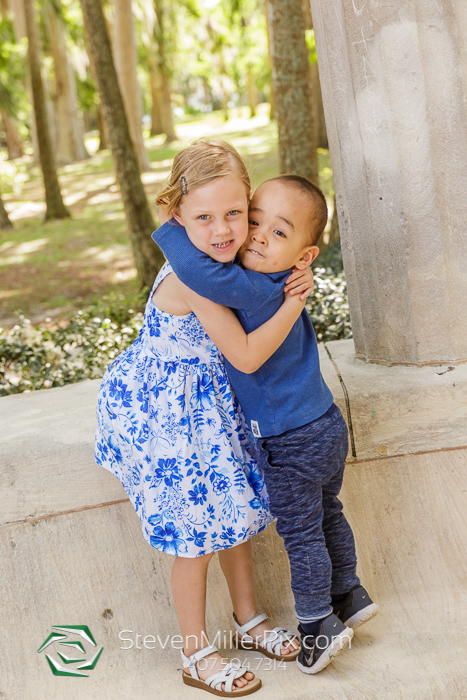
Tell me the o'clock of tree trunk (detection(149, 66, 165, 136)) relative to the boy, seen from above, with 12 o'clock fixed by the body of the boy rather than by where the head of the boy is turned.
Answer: The tree trunk is roughly at 3 o'clock from the boy.

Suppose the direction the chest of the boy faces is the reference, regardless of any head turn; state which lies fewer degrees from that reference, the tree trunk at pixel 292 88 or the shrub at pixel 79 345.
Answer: the shrub

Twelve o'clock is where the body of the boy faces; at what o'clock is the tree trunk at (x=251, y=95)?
The tree trunk is roughly at 3 o'clock from the boy.

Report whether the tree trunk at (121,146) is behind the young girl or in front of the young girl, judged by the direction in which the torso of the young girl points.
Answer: behind

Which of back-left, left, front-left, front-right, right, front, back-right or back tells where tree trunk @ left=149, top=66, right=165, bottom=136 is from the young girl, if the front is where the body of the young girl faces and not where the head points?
back-left

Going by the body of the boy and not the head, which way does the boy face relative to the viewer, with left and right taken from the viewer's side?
facing to the left of the viewer

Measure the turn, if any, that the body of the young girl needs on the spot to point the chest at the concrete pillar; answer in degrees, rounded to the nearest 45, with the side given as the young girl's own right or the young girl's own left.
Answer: approximately 90° to the young girl's own left

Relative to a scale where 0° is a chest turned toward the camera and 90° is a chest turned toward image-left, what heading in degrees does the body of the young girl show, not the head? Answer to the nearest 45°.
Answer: approximately 315°

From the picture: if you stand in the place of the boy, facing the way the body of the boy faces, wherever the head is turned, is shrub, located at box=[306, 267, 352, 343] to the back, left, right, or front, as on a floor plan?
right

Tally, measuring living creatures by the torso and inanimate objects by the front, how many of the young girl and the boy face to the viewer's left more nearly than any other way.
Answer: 1

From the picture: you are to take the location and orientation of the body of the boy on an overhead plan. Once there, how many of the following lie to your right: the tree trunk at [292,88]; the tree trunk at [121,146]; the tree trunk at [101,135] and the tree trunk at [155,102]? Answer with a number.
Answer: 4

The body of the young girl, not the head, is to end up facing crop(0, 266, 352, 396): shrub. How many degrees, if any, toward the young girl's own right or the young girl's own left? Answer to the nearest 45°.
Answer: approximately 135° to the young girl's own left

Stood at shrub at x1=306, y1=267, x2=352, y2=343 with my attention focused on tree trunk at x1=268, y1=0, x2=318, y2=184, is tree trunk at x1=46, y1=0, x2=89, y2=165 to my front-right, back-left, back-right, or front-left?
front-left
